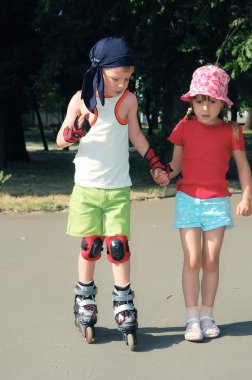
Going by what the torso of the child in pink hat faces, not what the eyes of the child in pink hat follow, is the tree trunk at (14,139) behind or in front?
behind

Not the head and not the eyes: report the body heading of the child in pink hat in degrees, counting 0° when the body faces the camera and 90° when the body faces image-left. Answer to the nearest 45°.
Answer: approximately 0°

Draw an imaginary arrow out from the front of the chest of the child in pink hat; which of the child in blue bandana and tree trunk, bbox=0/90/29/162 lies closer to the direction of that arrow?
the child in blue bandana

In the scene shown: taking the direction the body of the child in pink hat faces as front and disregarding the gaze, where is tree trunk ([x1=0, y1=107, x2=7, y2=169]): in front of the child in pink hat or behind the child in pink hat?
behind

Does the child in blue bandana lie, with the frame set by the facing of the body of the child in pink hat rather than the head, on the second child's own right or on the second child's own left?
on the second child's own right
